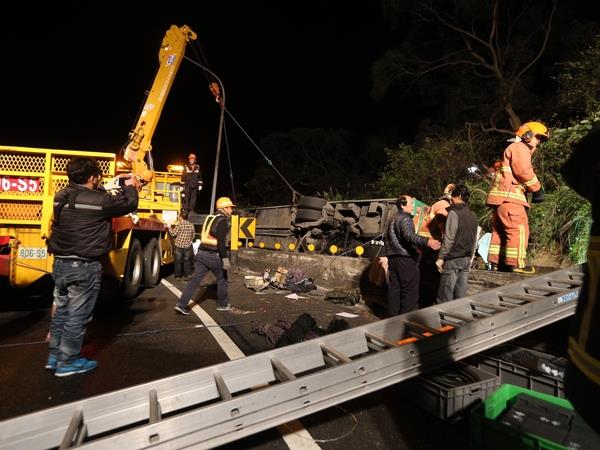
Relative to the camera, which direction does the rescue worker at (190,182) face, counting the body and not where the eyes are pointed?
toward the camera

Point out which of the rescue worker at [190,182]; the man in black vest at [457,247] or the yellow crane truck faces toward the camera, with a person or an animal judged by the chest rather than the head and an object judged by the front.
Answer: the rescue worker

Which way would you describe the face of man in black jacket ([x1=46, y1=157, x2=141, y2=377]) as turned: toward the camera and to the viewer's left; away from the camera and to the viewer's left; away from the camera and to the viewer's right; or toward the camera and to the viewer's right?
away from the camera and to the viewer's right

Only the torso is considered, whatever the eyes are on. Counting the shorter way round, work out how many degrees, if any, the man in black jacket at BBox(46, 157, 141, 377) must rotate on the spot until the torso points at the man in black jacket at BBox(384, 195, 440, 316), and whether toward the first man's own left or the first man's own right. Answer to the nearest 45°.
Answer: approximately 45° to the first man's own right

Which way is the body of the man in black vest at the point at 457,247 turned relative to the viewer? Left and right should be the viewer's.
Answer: facing away from the viewer and to the left of the viewer

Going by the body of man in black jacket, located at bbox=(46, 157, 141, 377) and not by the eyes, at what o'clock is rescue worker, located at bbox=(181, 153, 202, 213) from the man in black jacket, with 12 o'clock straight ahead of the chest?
The rescue worker is roughly at 11 o'clock from the man in black jacket.

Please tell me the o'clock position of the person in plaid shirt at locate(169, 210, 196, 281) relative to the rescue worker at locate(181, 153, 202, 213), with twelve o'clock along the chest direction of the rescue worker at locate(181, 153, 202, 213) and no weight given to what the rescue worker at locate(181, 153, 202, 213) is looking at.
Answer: the person in plaid shirt at locate(169, 210, 196, 281) is roughly at 12 o'clock from the rescue worker at locate(181, 153, 202, 213).

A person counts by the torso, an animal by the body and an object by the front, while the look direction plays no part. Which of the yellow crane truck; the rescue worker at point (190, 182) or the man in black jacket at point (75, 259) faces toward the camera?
the rescue worker

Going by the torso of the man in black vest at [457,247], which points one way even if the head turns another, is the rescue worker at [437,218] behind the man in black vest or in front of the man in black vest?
in front

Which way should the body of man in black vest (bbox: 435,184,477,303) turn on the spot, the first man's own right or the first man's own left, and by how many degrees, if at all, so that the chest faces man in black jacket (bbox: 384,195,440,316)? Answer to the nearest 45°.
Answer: approximately 45° to the first man's own left

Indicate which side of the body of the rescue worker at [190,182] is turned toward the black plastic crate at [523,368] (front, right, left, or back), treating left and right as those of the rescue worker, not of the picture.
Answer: front

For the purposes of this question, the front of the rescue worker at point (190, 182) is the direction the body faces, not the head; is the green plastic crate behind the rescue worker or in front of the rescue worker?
in front

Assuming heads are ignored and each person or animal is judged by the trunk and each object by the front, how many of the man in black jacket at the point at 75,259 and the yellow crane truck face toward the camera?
0

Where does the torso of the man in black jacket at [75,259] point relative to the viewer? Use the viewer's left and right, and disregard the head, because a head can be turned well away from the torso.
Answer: facing away from the viewer and to the right of the viewer

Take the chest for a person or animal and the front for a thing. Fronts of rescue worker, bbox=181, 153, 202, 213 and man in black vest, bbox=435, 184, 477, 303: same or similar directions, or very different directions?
very different directions

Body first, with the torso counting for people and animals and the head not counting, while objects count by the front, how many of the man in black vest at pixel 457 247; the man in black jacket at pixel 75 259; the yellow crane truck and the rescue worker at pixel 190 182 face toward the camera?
1
